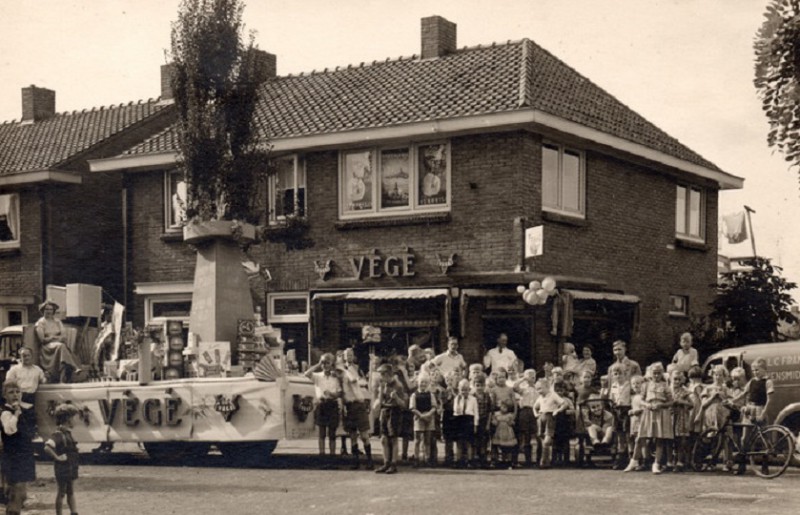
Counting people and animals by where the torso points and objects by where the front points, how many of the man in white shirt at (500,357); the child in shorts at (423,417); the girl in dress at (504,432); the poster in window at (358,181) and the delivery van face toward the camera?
4

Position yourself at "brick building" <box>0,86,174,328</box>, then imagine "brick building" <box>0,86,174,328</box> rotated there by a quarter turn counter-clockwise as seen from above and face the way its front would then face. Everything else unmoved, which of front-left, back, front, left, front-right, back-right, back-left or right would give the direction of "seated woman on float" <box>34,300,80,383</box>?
front-right

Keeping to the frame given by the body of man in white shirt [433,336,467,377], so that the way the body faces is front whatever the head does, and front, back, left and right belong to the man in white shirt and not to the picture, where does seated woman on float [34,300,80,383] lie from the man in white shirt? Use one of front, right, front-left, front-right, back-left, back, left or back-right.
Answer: right

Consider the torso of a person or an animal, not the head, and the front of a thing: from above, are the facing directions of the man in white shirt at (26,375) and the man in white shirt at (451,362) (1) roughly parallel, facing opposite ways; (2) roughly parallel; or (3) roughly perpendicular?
roughly parallel

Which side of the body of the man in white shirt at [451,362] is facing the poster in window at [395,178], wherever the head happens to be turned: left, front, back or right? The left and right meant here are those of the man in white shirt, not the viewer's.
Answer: back

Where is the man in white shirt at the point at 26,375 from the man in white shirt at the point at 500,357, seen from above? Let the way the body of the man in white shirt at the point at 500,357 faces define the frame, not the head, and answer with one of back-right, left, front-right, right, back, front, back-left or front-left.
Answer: front-right

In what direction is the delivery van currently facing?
to the viewer's left

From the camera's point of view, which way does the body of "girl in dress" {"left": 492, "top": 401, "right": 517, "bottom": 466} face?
toward the camera

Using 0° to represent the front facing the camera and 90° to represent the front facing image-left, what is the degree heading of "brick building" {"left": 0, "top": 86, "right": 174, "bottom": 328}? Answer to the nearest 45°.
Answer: approximately 45°

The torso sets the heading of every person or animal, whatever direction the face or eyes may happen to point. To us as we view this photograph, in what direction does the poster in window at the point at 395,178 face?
facing the viewer

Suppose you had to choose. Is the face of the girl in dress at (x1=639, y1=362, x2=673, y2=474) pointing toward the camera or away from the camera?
toward the camera

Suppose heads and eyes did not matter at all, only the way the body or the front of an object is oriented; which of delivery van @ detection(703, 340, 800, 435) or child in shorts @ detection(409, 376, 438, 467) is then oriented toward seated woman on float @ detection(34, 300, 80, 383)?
the delivery van

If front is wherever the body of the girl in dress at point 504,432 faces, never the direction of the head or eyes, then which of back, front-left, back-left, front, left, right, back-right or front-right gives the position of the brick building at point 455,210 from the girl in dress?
back

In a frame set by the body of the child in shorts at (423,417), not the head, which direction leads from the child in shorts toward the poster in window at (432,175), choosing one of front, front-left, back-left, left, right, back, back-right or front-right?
back

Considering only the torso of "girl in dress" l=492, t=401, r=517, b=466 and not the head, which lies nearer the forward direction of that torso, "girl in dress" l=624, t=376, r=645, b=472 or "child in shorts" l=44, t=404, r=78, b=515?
the child in shorts

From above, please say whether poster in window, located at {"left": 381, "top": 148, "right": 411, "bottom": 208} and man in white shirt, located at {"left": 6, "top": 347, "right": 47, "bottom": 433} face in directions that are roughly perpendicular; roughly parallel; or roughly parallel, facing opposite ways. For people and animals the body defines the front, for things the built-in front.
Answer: roughly parallel
